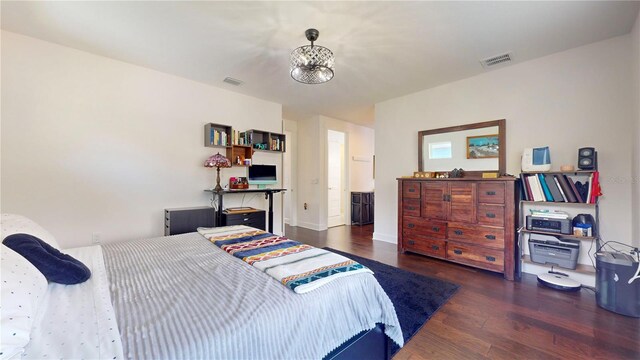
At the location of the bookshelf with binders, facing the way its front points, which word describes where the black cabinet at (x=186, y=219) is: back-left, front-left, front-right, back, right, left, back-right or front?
front-right

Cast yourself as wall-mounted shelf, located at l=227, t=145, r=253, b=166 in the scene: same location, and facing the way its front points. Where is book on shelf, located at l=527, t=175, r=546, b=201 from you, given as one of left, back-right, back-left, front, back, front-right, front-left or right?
front

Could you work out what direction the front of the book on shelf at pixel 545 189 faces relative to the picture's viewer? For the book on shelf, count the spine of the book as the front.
facing the viewer

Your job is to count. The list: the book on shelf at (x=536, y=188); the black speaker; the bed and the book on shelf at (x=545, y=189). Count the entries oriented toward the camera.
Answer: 3

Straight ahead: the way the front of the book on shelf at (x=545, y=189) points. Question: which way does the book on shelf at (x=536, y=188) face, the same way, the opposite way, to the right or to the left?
the same way

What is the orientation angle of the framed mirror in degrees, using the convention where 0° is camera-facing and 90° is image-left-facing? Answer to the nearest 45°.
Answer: approximately 45°

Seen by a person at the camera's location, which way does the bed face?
facing away from the viewer and to the right of the viewer

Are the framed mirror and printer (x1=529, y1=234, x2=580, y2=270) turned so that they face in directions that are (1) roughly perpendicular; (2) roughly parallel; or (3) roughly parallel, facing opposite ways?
roughly parallel

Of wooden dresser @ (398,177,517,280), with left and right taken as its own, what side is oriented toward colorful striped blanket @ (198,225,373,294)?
front

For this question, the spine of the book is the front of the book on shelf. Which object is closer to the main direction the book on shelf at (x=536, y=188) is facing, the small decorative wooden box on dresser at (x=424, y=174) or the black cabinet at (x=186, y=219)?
the black cabinet

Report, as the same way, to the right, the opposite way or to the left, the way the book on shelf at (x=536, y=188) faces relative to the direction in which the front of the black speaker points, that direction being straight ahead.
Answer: the same way

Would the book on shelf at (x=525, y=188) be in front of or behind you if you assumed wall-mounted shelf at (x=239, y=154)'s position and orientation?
in front

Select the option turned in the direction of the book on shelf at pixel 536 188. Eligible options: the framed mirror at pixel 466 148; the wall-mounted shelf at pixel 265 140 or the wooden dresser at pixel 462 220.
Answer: the wall-mounted shelf

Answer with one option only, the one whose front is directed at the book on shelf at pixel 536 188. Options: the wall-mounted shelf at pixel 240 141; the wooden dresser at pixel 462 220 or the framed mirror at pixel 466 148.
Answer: the wall-mounted shelf

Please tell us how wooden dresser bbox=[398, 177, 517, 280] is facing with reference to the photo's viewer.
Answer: facing the viewer and to the left of the viewer

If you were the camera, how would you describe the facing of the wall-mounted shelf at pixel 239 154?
facing the viewer and to the right of the viewer

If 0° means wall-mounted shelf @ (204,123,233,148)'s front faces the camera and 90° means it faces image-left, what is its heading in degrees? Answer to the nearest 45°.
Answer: approximately 315°

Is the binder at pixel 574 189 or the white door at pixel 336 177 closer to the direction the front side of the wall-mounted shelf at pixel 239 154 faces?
the binder

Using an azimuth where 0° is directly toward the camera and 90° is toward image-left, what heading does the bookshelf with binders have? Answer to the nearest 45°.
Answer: approximately 0°
